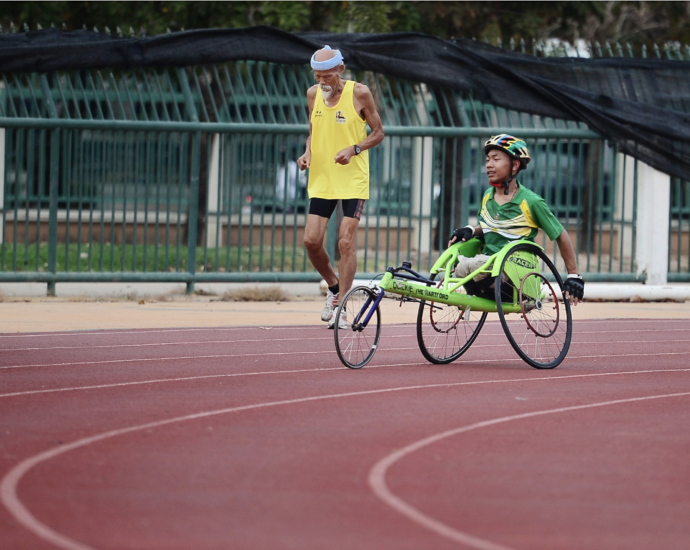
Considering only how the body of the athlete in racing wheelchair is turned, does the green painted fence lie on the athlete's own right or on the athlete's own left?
on the athlete's own right

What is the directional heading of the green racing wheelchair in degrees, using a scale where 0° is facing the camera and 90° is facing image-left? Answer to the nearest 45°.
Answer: approximately 45°

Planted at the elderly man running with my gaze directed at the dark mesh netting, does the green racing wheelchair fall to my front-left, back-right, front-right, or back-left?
back-right

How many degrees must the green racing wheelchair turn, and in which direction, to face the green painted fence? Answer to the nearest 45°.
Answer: approximately 90° to its right

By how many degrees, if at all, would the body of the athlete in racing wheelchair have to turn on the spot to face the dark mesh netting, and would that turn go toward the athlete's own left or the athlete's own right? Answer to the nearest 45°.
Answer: approximately 135° to the athlete's own right

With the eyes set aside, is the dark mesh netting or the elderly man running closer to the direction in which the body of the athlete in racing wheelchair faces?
the elderly man running
